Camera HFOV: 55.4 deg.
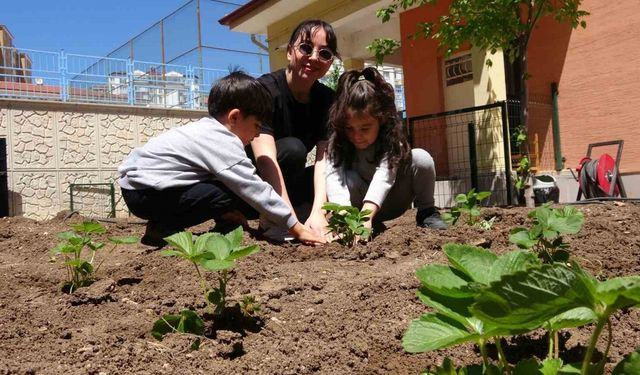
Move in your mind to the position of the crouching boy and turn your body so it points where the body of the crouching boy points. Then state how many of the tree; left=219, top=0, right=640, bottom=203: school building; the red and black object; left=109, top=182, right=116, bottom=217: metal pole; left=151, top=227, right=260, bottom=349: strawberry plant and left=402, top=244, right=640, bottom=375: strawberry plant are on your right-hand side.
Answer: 2

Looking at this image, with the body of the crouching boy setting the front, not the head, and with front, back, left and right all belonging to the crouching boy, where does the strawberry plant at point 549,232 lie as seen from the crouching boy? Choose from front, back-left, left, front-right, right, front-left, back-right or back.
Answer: front-right

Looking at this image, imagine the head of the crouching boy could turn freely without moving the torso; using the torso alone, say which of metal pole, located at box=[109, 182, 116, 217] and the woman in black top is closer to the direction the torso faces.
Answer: the woman in black top

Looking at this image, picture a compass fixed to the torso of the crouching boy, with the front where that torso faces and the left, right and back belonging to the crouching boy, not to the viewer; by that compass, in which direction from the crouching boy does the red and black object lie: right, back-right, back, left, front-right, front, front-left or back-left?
front-left

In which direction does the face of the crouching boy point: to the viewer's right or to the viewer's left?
to the viewer's right

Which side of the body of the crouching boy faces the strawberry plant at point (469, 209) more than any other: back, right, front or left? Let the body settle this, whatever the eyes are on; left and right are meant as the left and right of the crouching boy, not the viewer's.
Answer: front

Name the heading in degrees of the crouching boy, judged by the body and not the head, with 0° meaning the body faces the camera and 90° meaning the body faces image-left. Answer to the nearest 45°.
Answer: approximately 270°

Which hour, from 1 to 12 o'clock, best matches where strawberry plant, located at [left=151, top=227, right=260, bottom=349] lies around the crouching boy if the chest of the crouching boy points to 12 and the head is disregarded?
The strawberry plant is roughly at 3 o'clock from the crouching boy.

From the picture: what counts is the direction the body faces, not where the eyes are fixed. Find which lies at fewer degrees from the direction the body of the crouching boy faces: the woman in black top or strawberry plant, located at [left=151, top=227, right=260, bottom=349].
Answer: the woman in black top

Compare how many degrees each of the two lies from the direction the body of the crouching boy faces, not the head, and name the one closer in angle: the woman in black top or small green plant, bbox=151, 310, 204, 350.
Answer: the woman in black top

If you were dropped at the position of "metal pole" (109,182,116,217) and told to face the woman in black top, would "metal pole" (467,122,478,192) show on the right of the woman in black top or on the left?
left

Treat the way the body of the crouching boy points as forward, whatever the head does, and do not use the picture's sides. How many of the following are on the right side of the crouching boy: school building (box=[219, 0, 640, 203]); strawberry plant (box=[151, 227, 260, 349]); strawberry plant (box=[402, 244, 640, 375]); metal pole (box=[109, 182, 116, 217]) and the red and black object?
2

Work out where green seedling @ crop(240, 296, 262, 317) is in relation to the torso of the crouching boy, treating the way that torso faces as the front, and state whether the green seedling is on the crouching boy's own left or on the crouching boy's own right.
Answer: on the crouching boy's own right

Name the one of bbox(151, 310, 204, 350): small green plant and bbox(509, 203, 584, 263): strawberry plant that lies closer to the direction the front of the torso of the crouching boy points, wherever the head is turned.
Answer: the strawberry plant
